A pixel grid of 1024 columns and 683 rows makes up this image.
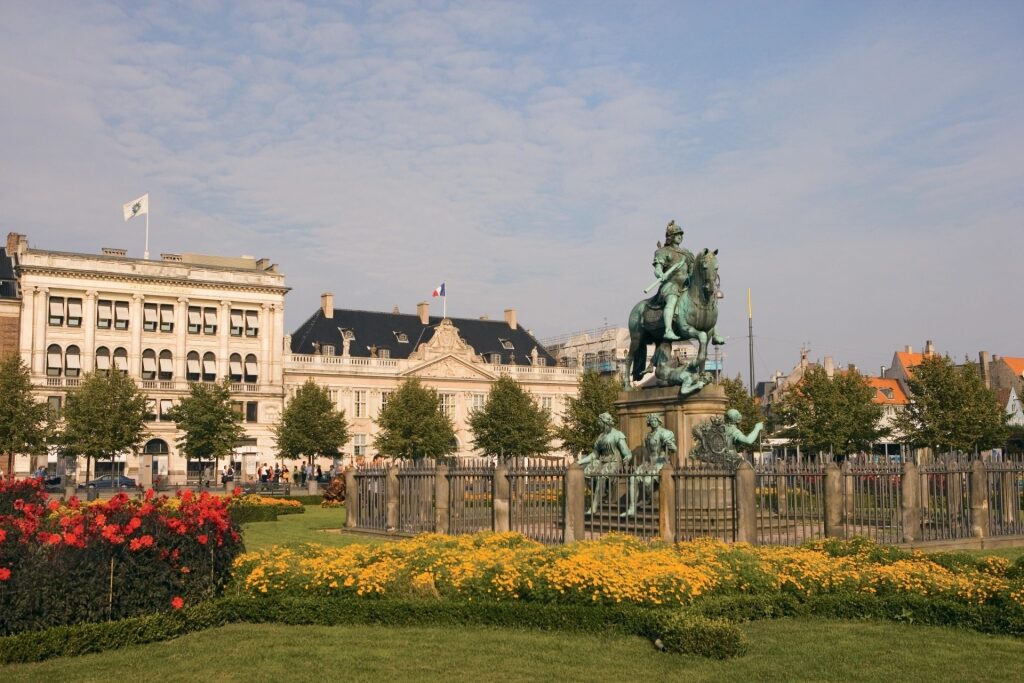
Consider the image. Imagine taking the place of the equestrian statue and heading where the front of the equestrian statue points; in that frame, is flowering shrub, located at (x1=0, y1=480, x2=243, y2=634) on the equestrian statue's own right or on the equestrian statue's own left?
on the equestrian statue's own right

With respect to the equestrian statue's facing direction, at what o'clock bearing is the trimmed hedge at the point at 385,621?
The trimmed hedge is roughly at 2 o'clock from the equestrian statue.

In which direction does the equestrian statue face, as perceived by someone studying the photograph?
facing the viewer and to the right of the viewer

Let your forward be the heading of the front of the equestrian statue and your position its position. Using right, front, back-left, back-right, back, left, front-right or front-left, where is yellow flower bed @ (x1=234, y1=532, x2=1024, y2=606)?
front-right
